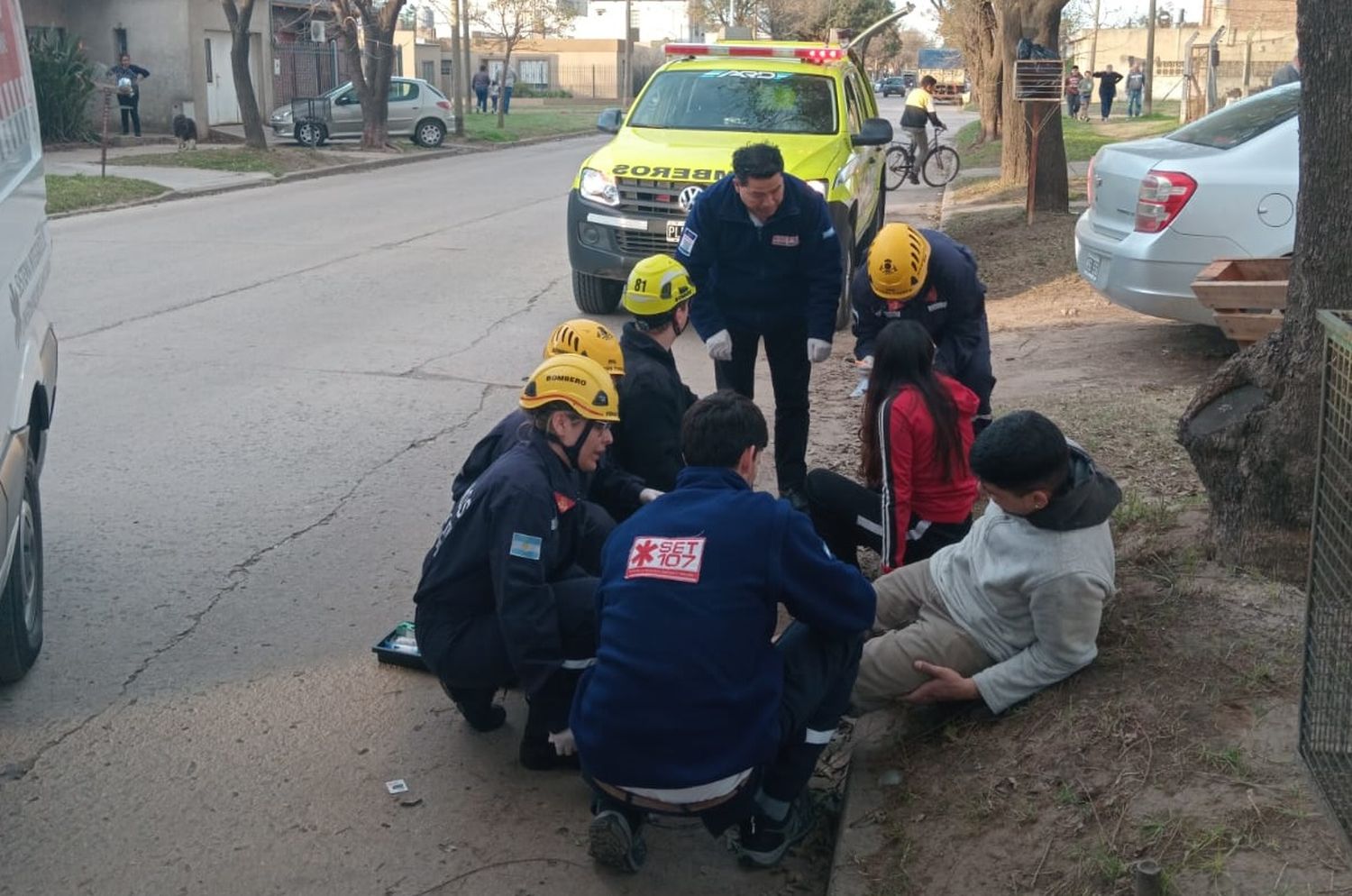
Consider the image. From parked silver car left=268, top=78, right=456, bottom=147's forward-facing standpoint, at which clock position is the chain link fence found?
The chain link fence is roughly at 9 o'clock from the parked silver car.

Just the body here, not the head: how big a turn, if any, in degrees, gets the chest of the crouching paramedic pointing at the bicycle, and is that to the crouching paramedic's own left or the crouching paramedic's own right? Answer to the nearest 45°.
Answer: approximately 45° to the crouching paramedic's own left

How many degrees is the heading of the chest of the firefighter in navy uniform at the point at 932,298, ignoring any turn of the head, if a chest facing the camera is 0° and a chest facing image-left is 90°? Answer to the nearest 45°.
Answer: approximately 45°

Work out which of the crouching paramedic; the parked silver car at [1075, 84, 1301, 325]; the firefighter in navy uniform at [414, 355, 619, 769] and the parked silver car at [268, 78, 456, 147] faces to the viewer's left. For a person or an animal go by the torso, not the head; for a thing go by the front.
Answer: the parked silver car at [268, 78, 456, 147]

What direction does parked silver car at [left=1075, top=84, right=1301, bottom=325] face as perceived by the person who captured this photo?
facing away from the viewer and to the right of the viewer

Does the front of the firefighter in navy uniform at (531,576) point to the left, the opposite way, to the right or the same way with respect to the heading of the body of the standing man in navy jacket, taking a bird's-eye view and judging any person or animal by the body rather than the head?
to the left

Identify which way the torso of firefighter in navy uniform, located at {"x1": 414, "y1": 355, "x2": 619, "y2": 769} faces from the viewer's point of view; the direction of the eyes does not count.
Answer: to the viewer's right

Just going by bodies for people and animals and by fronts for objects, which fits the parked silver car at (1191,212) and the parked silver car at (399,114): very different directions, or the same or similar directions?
very different directions

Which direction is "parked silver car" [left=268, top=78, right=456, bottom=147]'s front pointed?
to the viewer's left

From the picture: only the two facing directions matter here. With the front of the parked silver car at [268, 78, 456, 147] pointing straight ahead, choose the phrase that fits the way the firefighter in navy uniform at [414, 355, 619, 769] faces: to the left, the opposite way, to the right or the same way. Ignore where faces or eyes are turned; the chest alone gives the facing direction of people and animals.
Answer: the opposite way

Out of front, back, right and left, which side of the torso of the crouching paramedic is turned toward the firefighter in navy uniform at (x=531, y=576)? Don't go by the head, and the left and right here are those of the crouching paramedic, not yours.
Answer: left

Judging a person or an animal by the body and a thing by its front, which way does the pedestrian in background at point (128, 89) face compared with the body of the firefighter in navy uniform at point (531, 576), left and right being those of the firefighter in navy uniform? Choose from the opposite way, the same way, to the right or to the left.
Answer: to the right
